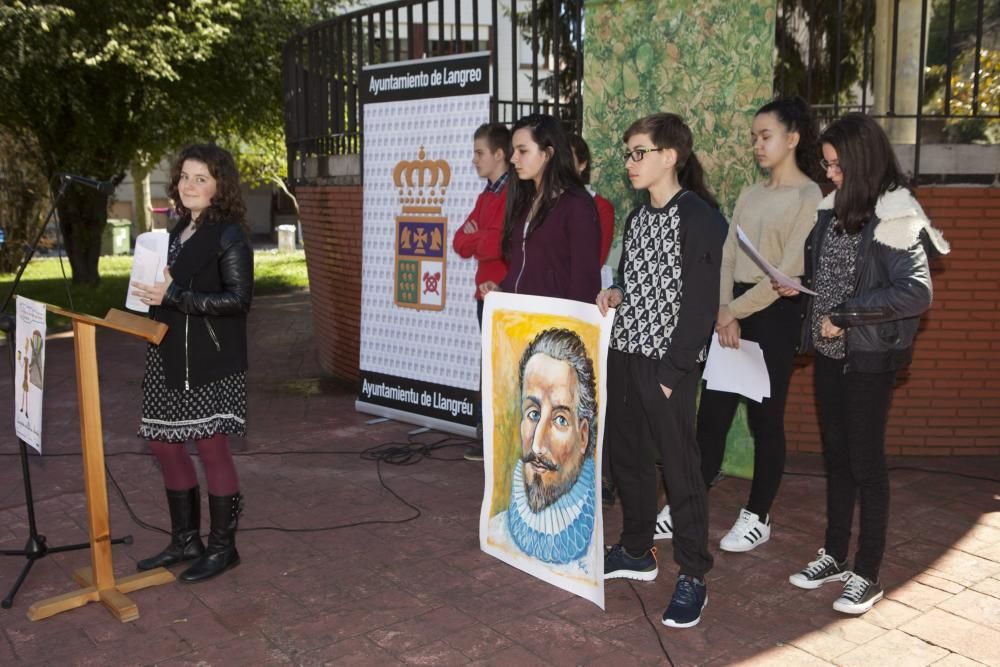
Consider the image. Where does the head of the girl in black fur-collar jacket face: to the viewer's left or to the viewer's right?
to the viewer's left

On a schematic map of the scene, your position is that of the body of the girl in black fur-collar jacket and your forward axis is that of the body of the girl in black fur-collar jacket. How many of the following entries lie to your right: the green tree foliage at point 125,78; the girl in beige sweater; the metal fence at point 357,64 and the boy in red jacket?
4

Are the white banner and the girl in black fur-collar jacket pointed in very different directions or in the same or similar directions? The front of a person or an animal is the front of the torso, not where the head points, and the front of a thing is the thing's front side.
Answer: same or similar directions

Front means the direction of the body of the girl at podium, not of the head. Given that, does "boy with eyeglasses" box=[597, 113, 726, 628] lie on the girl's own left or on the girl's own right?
on the girl's own left

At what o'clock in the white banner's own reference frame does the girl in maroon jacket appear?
The girl in maroon jacket is roughly at 10 o'clock from the white banner.

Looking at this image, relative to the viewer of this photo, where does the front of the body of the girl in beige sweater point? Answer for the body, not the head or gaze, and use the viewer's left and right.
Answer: facing the viewer and to the left of the viewer

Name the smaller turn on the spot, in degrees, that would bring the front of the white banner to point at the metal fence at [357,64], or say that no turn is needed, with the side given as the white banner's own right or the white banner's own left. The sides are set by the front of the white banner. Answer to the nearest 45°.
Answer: approximately 135° to the white banner's own right

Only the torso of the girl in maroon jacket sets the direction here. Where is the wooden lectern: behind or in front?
in front

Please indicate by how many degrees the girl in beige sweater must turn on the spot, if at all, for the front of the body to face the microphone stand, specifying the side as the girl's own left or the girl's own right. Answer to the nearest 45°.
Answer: approximately 45° to the girl's own right

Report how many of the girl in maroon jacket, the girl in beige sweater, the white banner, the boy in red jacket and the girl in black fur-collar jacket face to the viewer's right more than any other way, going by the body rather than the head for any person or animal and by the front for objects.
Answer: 0

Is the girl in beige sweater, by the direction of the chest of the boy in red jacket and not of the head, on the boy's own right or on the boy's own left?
on the boy's own left

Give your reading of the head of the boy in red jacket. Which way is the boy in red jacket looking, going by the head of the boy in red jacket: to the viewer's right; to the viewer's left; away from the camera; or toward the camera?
to the viewer's left

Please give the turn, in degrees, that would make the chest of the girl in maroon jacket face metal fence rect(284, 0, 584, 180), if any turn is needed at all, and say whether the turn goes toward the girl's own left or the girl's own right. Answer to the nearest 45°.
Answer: approximately 135° to the girl's own right

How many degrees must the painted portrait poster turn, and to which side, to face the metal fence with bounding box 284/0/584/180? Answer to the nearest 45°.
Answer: approximately 135° to its right

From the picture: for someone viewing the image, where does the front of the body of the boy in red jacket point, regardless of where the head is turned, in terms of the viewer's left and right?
facing to the left of the viewer

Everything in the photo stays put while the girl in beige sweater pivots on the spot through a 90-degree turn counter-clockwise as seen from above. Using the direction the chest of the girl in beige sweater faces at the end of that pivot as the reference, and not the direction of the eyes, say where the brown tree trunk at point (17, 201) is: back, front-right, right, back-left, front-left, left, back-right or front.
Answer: back

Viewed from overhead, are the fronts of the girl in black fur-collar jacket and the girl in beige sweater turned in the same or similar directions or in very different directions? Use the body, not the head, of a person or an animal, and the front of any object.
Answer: same or similar directions

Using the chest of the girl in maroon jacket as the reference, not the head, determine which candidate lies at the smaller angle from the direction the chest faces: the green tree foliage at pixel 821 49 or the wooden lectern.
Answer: the wooden lectern

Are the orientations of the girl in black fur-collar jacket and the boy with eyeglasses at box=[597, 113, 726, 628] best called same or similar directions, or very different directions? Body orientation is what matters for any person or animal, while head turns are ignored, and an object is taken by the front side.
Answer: same or similar directions
